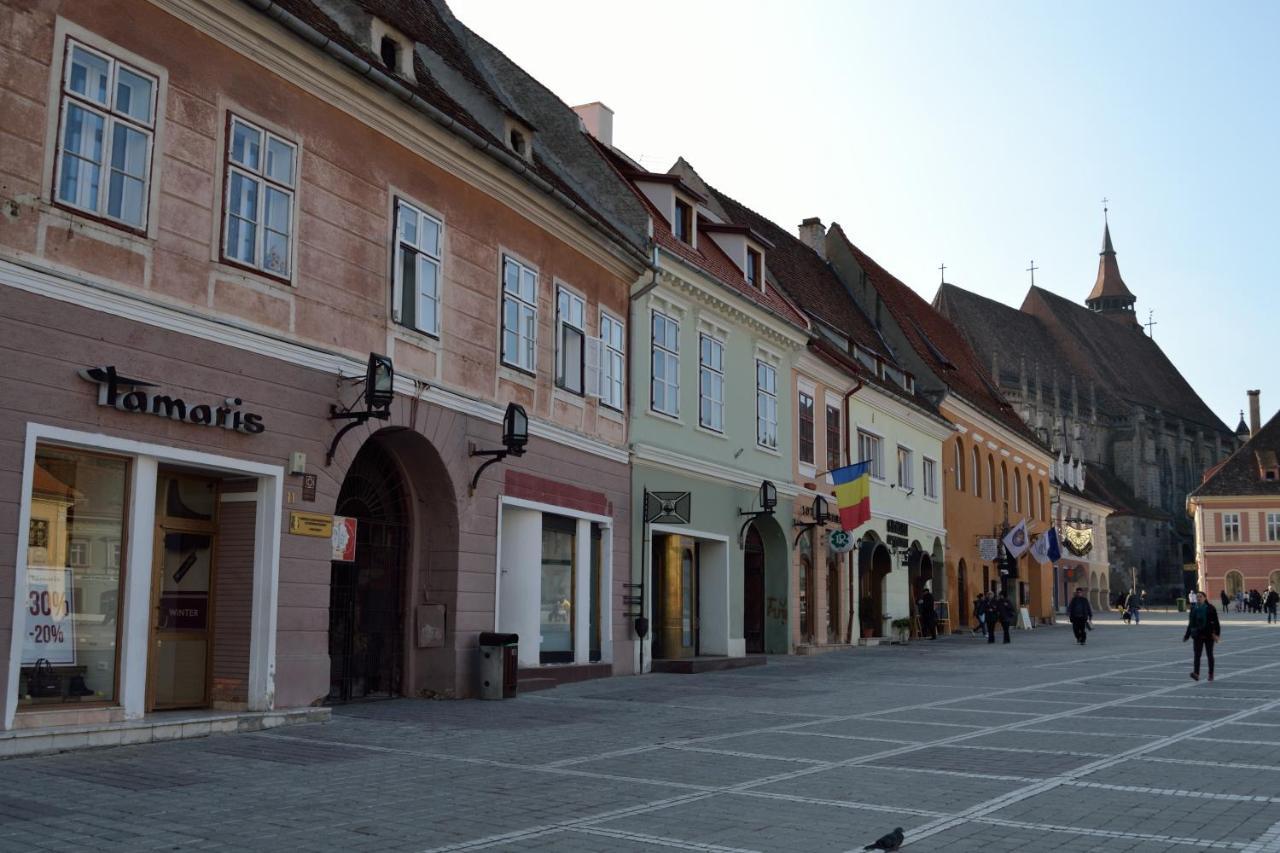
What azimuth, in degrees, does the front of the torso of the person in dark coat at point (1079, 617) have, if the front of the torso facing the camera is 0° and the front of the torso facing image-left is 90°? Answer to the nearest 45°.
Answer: approximately 0°

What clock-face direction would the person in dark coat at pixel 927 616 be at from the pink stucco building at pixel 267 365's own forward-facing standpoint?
The person in dark coat is roughly at 9 o'clock from the pink stucco building.

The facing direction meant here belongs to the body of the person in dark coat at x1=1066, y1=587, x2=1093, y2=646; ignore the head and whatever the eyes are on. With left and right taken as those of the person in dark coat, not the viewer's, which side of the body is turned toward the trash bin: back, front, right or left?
front

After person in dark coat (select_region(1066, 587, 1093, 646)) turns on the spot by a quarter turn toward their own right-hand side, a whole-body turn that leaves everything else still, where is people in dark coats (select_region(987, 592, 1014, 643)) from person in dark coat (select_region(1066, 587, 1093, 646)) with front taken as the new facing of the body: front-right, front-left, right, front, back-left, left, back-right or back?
front

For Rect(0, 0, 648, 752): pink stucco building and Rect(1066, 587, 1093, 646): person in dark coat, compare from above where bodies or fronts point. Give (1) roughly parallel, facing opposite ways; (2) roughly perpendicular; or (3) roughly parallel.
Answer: roughly perpendicular

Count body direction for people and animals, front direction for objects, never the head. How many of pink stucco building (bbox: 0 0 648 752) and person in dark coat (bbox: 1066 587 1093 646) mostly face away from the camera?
0

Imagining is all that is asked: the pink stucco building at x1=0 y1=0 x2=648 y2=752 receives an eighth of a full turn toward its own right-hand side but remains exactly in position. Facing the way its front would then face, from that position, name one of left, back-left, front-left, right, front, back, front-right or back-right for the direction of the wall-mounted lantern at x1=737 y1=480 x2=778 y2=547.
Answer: back-left

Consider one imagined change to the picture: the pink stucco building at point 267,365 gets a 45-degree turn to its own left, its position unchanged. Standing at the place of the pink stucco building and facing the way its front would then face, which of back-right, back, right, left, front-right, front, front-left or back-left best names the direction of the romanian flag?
front-left

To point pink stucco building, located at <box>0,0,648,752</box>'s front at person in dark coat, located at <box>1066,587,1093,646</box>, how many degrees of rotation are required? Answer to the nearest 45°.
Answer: approximately 90° to its left

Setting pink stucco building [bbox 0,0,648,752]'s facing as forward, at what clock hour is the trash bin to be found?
The trash bin is roughly at 9 o'clock from the pink stucco building.

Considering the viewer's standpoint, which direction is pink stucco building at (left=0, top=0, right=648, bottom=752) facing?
facing the viewer and to the right of the viewer

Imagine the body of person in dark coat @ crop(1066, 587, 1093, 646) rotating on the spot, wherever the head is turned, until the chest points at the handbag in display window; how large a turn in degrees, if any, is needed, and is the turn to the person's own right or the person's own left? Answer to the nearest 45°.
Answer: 0° — they already face it

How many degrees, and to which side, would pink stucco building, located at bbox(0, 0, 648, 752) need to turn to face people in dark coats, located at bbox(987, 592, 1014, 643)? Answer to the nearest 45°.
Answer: approximately 90° to its left
